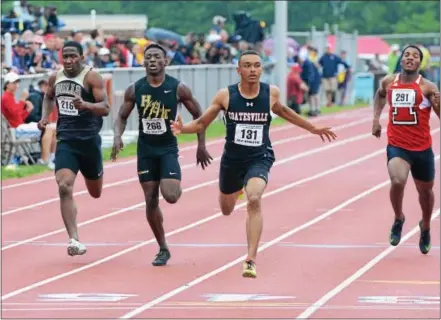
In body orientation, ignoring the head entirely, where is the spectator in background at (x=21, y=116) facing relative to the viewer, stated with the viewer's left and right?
facing to the right of the viewer

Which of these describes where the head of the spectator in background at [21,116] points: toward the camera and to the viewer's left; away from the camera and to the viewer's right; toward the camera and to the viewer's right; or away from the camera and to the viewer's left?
toward the camera and to the viewer's right

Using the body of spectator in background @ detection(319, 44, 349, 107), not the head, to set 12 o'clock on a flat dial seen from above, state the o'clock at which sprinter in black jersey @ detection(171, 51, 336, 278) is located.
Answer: The sprinter in black jersey is roughly at 12 o'clock from the spectator in background.

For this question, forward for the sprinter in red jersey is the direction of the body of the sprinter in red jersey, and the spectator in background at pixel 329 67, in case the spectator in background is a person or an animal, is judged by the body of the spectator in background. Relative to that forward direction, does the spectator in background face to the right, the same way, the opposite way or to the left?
the same way

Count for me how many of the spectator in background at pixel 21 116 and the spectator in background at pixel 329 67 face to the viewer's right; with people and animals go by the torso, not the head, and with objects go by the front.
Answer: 1

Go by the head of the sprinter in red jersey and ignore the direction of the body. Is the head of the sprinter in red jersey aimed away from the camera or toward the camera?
toward the camera

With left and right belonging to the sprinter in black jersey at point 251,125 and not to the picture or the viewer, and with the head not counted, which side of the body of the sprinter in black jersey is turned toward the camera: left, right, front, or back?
front

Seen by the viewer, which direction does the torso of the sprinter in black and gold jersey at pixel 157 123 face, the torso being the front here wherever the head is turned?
toward the camera

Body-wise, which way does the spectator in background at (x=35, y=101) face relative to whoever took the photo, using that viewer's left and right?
facing to the right of the viewer

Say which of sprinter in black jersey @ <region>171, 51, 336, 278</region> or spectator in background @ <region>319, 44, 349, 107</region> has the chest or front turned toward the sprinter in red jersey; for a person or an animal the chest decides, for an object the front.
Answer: the spectator in background
